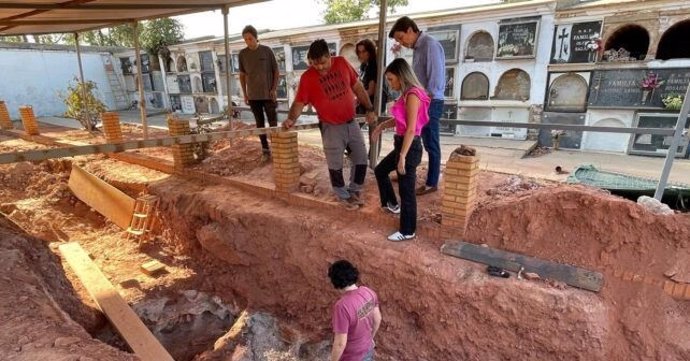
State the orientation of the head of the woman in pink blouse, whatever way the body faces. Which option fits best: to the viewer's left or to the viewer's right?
to the viewer's left

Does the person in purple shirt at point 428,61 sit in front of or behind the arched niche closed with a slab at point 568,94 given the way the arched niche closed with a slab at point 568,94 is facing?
in front

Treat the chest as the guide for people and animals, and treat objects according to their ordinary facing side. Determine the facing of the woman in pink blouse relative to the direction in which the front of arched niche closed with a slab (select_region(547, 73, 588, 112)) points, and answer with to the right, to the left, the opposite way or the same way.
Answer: to the right

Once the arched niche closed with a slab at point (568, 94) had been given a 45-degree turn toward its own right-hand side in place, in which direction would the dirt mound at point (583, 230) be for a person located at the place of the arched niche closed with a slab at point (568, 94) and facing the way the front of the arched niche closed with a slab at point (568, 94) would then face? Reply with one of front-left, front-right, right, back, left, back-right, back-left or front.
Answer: front-left

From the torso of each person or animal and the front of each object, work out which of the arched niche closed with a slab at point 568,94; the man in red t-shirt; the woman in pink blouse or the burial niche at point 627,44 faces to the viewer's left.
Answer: the woman in pink blouse

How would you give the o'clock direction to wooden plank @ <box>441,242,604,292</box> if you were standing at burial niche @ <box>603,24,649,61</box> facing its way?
The wooden plank is roughly at 12 o'clock from the burial niche.

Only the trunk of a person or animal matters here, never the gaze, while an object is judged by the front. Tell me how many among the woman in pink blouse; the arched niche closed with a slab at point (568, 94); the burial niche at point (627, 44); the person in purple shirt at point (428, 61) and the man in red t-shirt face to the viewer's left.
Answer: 2

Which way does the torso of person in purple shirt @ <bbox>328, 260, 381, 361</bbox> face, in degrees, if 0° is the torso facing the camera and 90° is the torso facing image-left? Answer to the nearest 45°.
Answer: approximately 135°

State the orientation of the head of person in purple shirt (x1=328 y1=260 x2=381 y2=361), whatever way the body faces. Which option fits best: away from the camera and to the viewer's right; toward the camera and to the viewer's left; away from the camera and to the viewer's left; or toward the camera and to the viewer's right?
away from the camera and to the viewer's left

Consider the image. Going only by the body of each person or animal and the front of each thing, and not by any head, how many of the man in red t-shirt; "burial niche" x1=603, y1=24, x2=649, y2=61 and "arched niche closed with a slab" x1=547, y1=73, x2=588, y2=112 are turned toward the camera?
3

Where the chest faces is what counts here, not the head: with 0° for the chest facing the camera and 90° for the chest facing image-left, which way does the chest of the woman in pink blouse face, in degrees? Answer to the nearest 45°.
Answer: approximately 90°

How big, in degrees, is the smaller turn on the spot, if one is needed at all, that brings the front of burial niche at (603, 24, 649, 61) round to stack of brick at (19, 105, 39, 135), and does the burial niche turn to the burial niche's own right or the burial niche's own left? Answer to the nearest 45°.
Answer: approximately 45° to the burial niche's own right

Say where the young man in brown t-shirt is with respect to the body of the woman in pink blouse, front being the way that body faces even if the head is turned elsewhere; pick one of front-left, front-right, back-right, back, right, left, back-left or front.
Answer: front-right

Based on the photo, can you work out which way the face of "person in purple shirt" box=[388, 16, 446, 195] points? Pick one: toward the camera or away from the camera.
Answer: toward the camera

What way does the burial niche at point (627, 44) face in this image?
toward the camera
